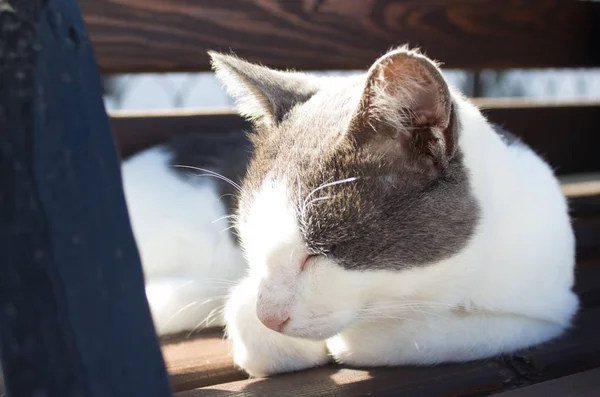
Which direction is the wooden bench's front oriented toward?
toward the camera
